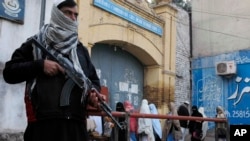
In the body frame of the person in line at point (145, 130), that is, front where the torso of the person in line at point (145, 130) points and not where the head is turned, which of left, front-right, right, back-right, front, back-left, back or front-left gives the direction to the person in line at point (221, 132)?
back-right

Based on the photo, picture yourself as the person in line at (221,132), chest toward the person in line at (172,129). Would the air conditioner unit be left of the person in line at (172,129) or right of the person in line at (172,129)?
right

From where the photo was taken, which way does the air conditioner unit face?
toward the camera

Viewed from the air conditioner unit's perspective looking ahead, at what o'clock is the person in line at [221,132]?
The person in line is roughly at 12 o'clock from the air conditioner unit.

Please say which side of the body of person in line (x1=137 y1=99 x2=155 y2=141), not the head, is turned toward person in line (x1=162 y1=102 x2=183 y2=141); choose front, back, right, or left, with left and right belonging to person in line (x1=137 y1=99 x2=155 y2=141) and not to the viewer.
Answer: back

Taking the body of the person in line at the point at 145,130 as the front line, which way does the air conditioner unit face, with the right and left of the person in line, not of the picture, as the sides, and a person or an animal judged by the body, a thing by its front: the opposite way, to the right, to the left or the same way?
to the left
